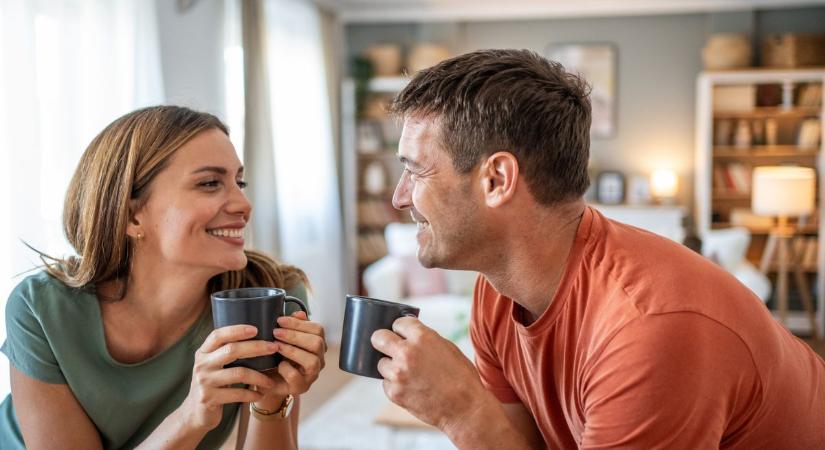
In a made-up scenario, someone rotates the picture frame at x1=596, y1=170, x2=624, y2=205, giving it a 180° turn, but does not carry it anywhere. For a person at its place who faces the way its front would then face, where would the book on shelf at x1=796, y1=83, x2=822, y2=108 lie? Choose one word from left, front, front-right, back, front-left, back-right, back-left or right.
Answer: right

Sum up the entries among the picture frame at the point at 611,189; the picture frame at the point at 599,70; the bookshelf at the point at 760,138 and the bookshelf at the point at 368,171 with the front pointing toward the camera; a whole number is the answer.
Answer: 4

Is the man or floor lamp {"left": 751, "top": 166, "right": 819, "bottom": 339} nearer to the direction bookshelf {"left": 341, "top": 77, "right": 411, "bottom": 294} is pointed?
the man

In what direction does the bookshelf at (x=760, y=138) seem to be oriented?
toward the camera

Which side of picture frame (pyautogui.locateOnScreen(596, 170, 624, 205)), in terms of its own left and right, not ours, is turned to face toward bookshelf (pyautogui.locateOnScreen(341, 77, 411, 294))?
right

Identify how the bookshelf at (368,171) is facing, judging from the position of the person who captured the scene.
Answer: facing the viewer

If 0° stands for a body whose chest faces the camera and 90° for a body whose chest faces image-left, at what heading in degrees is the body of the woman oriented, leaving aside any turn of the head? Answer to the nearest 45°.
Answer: approximately 315°

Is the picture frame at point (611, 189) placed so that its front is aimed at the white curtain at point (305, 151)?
no

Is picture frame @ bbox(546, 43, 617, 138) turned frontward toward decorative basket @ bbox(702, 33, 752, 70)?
no

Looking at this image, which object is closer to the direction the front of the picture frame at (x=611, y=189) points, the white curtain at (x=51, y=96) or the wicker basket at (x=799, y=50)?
the white curtain

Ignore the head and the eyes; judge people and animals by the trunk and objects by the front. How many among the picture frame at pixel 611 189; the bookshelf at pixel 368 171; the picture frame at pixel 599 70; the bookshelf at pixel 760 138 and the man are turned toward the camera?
4

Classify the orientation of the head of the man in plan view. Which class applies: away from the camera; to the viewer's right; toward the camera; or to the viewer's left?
to the viewer's left

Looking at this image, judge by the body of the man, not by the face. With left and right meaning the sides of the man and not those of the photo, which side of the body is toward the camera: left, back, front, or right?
left

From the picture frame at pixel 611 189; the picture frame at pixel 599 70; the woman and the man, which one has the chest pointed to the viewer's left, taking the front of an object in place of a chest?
the man

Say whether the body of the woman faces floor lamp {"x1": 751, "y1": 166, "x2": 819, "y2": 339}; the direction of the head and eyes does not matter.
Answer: no

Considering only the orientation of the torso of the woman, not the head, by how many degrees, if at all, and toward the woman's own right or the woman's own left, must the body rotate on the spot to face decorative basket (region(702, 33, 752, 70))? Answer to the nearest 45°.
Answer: approximately 90° to the woman's own left

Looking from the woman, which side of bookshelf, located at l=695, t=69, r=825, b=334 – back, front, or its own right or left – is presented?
front
